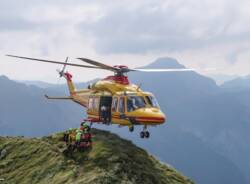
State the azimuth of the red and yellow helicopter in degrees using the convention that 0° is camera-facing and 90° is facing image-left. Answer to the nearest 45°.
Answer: approximately 315°
